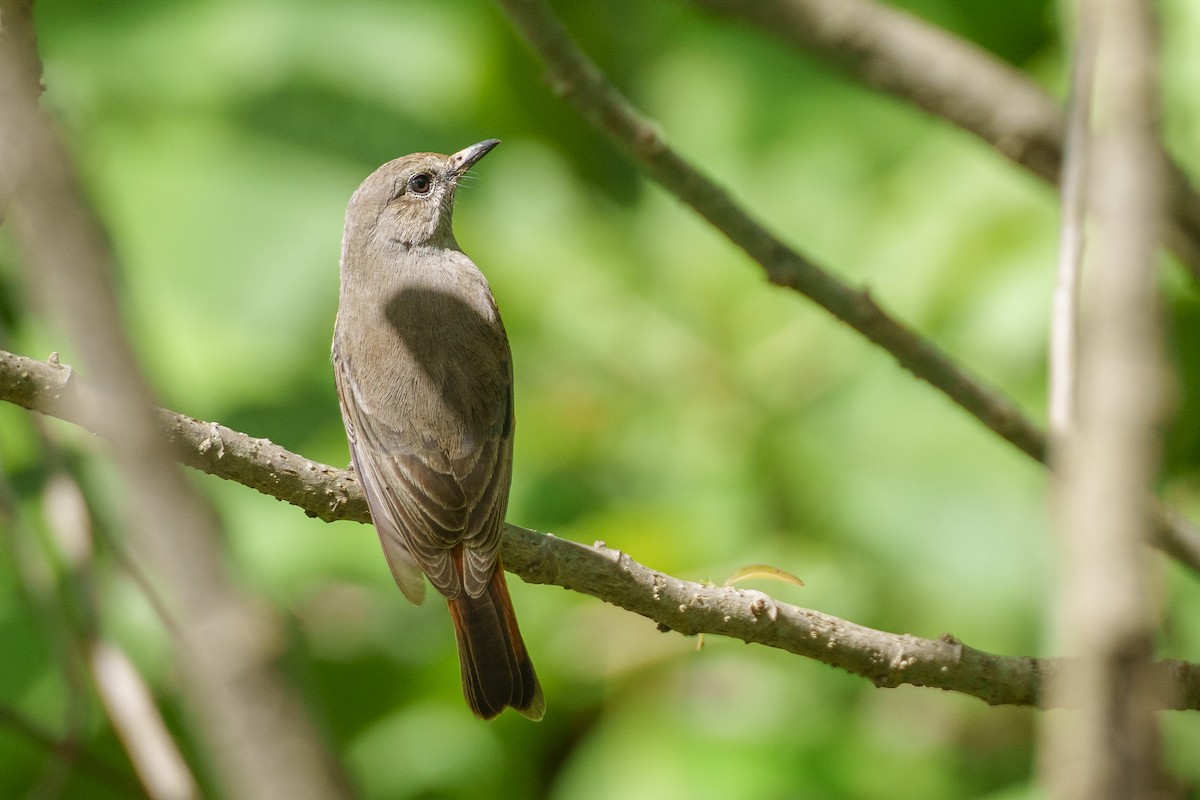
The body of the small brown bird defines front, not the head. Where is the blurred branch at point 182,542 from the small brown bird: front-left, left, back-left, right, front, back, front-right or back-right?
back

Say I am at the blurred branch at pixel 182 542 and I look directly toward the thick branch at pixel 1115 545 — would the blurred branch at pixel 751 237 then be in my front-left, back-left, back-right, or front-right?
front-left

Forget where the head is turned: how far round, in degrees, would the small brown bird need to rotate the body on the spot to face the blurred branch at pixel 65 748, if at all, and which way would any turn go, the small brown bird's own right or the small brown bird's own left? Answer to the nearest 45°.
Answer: approximately 135° to the small brown bird's own left

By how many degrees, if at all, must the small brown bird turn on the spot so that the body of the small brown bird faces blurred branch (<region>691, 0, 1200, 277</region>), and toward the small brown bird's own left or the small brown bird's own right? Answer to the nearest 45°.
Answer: approximately 90° to the small brown bird's own right

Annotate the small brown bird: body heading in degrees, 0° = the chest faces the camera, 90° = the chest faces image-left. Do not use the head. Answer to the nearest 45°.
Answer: approximately 180°

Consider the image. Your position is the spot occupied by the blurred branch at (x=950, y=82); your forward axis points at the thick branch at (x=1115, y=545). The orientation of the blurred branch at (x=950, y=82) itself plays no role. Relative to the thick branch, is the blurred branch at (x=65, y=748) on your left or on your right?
right
